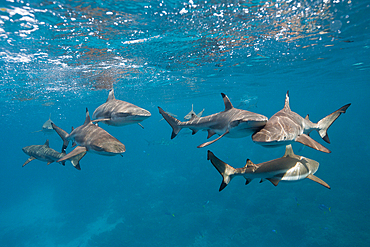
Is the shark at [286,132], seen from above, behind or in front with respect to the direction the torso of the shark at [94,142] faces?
in front

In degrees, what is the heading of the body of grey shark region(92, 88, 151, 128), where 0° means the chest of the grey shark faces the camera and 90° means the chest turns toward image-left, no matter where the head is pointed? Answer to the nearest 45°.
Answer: approximately 315°

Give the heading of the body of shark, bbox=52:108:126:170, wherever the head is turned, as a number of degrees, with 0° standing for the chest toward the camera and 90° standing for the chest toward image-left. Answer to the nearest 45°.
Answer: approximately 315°

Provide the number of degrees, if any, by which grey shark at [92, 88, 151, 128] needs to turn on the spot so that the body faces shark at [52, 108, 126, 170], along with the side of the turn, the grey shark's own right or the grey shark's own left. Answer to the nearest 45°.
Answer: approximately 90° to the grey shark's own right

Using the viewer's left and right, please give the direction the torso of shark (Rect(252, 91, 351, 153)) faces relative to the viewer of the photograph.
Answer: facing the viewer and to the left of the viewer

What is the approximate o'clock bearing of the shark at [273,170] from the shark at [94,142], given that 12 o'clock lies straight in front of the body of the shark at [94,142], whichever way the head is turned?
the shark at [273,170] is roughly at 12 o'clock from the shark at [94,142].

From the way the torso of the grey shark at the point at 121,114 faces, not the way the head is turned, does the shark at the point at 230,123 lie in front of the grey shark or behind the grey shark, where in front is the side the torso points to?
in front

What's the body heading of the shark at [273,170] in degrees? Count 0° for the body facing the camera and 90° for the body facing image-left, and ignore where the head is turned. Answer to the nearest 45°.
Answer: approximately 225°

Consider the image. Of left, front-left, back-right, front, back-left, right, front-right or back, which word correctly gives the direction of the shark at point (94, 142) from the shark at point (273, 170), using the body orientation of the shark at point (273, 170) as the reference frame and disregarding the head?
back-left

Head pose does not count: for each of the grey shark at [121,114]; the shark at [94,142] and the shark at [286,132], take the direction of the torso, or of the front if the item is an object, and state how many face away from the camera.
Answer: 0

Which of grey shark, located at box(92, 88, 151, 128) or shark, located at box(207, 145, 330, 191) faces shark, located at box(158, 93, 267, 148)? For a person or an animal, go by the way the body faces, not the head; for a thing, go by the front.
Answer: the grey shark

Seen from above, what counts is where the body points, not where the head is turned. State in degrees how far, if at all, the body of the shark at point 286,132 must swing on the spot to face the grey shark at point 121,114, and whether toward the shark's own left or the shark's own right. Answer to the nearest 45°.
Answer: approximately 45° to the shark's own right

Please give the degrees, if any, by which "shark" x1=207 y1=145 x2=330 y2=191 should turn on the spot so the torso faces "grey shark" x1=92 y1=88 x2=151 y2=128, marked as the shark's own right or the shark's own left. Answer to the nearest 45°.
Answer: approximately 135° to the shark's own left

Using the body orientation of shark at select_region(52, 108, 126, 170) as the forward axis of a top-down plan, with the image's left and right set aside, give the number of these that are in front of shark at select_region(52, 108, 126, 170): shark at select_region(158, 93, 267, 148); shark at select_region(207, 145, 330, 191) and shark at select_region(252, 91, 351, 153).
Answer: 3

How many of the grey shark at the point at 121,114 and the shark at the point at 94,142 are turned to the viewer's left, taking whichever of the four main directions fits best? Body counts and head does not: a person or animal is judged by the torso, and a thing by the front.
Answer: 0

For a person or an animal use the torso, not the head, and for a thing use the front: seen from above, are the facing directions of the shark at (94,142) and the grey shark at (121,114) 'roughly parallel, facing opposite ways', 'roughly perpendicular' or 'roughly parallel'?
roughly parallel
